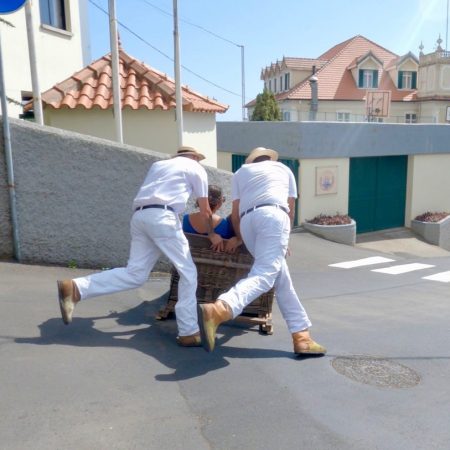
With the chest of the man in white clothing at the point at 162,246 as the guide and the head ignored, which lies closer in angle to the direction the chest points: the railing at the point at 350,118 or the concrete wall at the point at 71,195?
the railing

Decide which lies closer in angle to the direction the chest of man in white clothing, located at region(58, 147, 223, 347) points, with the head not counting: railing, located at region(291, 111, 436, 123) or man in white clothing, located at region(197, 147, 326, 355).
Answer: the railing

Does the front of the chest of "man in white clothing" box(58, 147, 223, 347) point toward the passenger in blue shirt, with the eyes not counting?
yes

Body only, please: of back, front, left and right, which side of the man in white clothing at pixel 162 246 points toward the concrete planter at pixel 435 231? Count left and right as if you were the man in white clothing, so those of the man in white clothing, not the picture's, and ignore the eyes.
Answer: front

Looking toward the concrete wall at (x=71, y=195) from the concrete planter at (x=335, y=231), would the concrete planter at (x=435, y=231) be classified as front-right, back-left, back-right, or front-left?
back-left

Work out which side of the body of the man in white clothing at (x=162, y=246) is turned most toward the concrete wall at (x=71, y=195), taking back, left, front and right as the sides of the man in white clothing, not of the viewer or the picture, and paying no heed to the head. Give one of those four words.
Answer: left

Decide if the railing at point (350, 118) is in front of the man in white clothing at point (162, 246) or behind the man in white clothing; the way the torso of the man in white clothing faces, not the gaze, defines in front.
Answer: in front

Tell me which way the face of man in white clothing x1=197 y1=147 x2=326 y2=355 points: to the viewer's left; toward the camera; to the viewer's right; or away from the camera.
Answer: away from the camera

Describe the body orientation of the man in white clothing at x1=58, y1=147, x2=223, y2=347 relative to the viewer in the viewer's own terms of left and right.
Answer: facing away from the viewer and to the right of the viewer

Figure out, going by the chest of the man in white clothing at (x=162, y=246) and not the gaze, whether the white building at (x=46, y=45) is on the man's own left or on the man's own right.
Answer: on the man's own left

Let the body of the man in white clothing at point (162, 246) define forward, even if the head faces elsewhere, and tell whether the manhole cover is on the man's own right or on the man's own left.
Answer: on the man's own right

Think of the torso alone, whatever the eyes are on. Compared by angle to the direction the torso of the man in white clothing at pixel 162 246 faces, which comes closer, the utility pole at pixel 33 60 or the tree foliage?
the tree foliage

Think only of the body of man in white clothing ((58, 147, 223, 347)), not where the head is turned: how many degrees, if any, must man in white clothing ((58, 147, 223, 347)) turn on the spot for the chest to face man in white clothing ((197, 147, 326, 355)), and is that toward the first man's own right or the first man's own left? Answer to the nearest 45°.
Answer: approximately 45° to the first man's own right

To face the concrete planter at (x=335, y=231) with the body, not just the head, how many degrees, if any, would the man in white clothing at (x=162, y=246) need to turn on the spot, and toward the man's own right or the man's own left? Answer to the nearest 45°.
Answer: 0° — they already face it
